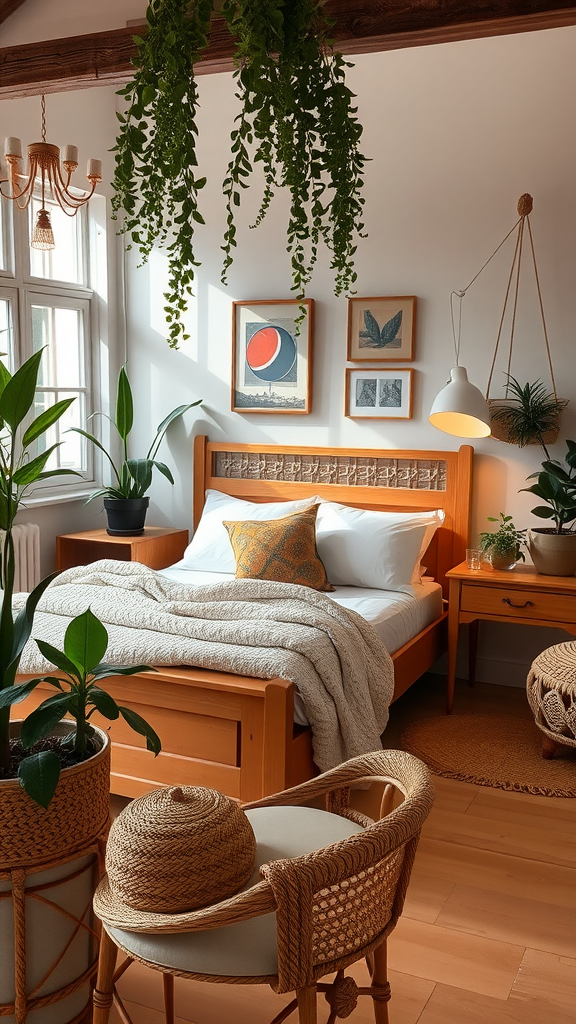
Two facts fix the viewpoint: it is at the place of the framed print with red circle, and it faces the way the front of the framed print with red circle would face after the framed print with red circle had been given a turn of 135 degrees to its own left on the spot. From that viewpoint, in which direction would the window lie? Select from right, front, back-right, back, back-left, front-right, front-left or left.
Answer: back-left

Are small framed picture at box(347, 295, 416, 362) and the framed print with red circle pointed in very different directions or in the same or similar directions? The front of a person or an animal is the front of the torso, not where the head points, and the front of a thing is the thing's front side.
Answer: same or similar directions

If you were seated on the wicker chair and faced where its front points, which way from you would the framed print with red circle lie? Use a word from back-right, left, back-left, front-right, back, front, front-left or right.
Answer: back-right

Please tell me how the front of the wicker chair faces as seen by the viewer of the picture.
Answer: facing the viewer and to the left of the viewer

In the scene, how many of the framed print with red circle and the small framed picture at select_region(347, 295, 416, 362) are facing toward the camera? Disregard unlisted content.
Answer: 2

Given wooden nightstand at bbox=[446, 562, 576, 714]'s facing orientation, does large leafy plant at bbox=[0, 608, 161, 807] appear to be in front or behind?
in front

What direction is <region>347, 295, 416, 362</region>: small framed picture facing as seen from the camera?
toward the camera

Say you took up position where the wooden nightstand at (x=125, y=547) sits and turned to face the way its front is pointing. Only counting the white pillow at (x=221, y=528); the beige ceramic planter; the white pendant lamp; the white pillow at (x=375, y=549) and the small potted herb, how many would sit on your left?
5

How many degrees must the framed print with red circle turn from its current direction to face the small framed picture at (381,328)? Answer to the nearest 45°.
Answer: approximately 45° to its left

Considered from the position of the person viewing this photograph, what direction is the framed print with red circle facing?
facing the viewer

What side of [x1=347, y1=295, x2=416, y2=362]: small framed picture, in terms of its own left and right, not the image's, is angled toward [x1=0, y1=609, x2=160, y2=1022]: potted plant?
front

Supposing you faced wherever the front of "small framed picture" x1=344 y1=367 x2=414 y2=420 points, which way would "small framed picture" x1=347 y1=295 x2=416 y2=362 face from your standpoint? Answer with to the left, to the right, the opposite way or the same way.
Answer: the same way

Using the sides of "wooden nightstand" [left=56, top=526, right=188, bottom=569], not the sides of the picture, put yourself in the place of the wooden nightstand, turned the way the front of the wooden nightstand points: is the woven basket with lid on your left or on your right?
on your left

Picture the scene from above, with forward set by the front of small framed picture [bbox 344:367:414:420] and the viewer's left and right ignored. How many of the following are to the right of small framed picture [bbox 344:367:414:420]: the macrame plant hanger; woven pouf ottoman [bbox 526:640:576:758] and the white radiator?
1

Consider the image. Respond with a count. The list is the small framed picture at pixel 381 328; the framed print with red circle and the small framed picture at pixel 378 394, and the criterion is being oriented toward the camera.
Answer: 3

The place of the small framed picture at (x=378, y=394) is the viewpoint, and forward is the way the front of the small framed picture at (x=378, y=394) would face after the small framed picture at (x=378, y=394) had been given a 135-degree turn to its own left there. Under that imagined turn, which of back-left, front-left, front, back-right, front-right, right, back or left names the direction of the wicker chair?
back-right

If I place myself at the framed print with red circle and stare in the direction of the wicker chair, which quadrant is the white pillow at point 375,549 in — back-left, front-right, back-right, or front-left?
front-left
